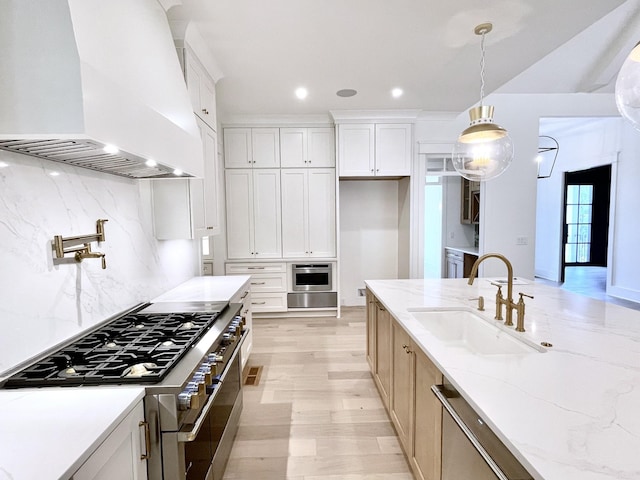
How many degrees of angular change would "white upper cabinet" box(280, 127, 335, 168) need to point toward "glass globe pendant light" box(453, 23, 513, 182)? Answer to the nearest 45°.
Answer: approximately 45° to its left

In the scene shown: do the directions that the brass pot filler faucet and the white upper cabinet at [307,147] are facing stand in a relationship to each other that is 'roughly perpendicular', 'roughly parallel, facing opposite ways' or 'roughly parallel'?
roughly perpendicular

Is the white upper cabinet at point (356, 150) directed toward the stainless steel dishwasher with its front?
yes

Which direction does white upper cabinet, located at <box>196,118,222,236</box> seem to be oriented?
to the viewer's right

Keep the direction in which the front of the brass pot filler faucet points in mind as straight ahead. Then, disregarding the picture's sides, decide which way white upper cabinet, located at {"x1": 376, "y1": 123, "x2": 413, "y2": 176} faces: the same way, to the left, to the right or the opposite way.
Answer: to the right
